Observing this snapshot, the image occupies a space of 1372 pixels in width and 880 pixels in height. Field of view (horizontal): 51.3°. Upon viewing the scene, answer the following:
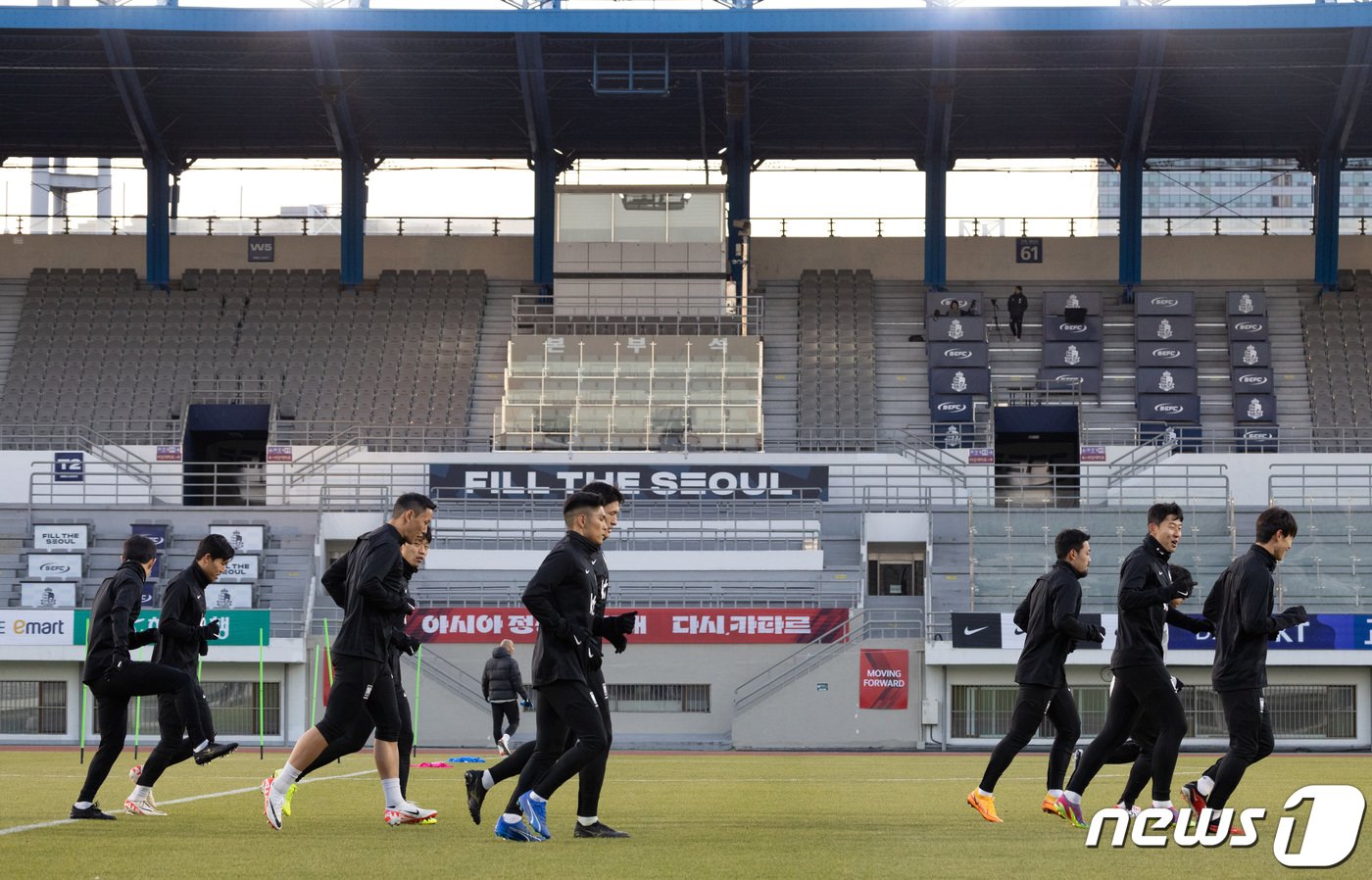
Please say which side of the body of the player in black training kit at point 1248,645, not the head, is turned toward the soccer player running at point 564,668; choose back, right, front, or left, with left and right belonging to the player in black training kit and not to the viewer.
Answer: back

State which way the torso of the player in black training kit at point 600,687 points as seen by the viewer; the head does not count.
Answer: to the viewer's right

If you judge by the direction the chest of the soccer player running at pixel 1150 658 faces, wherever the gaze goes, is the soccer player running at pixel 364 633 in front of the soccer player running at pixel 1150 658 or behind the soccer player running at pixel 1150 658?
behind

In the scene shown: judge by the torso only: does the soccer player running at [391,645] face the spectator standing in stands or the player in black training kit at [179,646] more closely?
the spectator standing in stands

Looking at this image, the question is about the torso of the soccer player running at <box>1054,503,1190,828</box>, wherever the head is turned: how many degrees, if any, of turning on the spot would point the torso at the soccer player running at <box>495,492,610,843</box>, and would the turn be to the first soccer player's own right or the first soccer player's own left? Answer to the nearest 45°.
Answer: approximately 135° to the first soccer player's own right

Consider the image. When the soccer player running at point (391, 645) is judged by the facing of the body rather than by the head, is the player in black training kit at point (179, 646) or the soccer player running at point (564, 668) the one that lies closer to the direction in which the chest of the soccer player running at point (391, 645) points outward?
the soccer player running

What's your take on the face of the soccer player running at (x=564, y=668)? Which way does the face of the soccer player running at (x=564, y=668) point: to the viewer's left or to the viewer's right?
to the viewer's right

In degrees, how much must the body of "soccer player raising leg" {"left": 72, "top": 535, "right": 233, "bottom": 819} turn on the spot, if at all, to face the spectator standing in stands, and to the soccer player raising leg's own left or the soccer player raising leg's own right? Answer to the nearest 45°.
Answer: approximately 45° to the soccer player raising leg's own left

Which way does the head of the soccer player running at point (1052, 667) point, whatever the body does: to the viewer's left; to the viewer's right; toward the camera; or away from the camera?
to the viewer's right

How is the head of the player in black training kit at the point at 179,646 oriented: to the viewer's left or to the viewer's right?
to the viewer's right

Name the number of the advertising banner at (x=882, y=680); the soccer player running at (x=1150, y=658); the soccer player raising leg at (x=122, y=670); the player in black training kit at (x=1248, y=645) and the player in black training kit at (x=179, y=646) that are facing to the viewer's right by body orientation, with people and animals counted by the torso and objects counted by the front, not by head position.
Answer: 4

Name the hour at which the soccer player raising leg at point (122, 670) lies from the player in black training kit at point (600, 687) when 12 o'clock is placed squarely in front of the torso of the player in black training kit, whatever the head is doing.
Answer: The soccer player raising leg is roughly at 7 o'clock from the player in black training kit.

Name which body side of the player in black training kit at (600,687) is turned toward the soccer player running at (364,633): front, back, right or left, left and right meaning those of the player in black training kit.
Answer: back
